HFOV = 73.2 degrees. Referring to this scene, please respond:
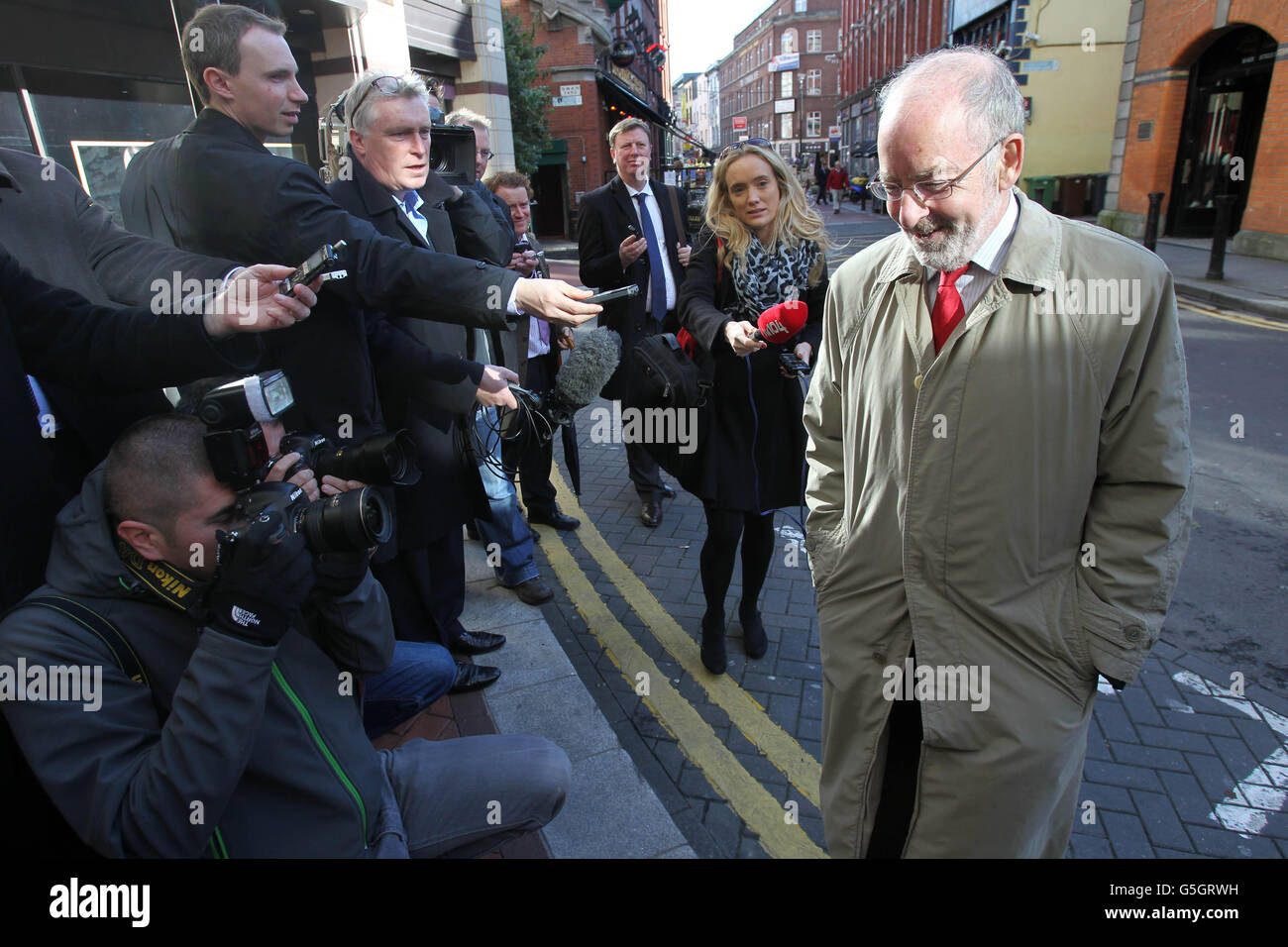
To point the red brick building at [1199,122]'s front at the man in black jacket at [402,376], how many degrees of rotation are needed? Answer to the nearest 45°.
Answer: approximately 45° to its left

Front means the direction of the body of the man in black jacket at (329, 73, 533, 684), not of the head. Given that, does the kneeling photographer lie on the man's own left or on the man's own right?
on the man's own right

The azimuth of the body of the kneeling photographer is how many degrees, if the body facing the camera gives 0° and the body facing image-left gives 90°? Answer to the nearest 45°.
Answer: approximately 270°

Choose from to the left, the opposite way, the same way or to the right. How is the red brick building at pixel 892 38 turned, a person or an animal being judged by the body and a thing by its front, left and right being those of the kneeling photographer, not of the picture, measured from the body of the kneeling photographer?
the opposite way

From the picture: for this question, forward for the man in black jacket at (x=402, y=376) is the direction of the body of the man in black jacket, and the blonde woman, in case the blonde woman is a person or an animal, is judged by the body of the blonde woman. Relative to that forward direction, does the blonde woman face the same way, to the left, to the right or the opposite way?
to the right

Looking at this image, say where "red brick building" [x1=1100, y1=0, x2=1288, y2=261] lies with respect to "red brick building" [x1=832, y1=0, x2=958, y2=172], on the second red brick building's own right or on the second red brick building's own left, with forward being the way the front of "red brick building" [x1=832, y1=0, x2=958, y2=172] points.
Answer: on the second red brick building's own left

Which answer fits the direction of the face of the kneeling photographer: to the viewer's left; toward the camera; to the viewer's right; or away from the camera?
to the viewer's right

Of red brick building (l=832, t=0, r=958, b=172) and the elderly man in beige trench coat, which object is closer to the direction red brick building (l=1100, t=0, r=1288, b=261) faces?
the elderly man in beige trench coat

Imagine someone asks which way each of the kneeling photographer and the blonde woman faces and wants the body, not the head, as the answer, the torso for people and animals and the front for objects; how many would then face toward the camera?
1

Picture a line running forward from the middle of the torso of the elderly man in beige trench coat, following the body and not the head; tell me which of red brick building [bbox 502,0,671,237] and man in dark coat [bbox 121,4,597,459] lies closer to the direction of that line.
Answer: the man in dark coat
